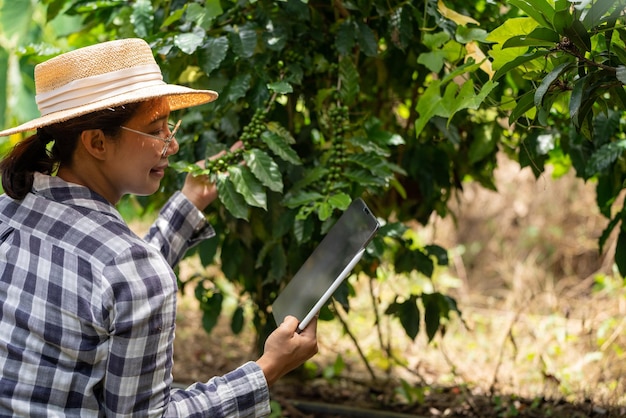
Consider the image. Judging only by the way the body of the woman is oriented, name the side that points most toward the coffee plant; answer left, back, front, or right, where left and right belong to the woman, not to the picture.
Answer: front

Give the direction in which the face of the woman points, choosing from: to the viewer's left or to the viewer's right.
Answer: to the viewer's right

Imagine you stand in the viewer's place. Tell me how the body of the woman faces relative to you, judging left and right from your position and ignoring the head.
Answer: facing away from the viewer and to the right of the viewer
